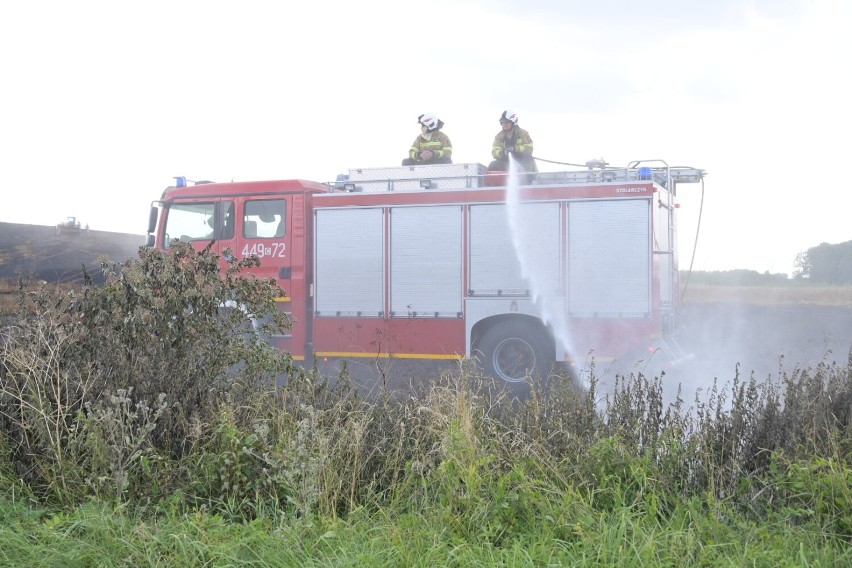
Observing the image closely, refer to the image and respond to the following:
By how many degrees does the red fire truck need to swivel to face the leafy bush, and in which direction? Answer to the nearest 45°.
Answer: approximately 45° to its left

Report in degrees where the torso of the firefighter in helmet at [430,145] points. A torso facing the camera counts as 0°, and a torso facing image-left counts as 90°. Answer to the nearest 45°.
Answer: approximately 45°

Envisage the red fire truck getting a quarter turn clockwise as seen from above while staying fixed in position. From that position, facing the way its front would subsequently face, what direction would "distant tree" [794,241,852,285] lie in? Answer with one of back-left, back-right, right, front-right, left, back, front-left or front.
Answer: front-right

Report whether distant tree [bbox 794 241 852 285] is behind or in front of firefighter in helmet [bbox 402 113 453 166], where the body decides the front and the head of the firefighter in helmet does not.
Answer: behind

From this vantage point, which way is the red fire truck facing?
to the viewer's left
